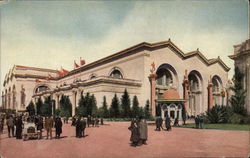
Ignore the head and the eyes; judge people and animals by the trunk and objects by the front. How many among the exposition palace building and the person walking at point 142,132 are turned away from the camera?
1

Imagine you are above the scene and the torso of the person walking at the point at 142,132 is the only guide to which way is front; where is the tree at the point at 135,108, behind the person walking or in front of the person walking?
in front

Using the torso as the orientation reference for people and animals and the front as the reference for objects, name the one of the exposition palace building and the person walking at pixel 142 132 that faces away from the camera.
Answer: the person walking

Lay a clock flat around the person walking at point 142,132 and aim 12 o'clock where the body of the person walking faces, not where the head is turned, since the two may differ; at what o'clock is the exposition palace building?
The exposition palace building is roughly at 12 o'clock from the person walking.

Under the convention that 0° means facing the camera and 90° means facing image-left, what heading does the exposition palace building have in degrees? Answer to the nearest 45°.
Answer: approximately 315°

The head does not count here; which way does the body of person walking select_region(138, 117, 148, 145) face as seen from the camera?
away from the camera

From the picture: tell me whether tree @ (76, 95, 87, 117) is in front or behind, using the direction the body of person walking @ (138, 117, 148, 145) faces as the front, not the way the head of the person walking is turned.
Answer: in front
